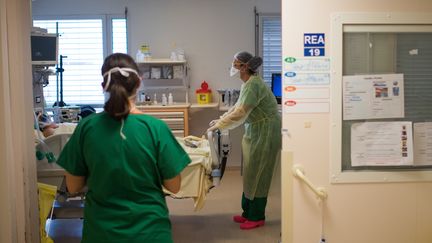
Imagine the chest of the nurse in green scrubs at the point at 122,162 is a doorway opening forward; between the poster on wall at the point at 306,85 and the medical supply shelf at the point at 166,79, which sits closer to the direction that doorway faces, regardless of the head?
the medical supply shelf

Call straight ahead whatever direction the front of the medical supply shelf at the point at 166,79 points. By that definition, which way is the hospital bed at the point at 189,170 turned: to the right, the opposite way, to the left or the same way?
to the left

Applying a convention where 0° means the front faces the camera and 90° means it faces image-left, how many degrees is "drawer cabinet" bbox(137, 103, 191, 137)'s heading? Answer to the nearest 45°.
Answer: approximately 0°

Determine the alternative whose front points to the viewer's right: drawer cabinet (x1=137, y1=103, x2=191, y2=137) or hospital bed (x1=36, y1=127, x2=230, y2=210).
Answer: the hospital bed

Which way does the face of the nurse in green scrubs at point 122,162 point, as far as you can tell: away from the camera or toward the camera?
away from the camera

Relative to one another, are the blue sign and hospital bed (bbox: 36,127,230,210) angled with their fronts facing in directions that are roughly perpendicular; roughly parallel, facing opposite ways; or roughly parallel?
roughly perpendicular

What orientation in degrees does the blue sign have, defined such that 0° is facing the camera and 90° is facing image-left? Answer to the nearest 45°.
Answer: approximately 0°

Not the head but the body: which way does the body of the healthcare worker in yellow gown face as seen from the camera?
to the viewer's left

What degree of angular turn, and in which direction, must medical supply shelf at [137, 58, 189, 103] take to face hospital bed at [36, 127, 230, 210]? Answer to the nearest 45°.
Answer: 0° — it already faces it
